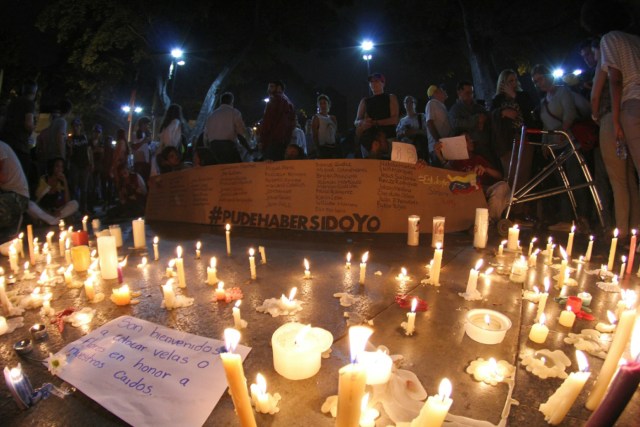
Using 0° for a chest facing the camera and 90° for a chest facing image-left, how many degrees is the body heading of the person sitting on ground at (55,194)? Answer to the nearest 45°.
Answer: approximately 0°

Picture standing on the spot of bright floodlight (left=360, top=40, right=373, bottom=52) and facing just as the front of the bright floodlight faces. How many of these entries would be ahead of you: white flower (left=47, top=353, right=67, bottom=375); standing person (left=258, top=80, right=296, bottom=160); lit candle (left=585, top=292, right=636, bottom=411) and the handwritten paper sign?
4

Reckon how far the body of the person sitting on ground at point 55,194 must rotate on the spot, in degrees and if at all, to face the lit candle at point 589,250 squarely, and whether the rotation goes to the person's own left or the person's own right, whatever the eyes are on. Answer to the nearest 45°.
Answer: approximately 45° to the person's own left

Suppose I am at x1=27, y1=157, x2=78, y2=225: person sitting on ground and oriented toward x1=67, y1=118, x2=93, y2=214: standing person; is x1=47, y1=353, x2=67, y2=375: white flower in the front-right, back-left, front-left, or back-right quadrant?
back-right

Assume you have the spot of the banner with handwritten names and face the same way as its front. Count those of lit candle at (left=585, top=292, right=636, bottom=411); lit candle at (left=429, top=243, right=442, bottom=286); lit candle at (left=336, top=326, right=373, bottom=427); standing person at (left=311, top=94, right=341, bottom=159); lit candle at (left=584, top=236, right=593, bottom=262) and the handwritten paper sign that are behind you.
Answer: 1

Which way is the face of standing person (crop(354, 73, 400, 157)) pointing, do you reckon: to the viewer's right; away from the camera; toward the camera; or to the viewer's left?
toward the camera

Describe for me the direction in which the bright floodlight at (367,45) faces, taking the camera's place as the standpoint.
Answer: facing the viewer

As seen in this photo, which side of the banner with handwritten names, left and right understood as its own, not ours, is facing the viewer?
front

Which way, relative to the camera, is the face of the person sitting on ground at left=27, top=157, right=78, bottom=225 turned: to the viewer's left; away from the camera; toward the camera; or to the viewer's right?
toward the camera
